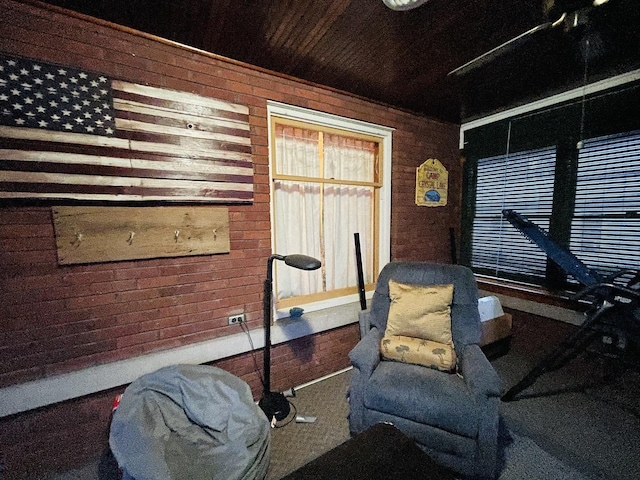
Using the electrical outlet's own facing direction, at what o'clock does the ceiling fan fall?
The ceiling fan is roughly at 10 o'clock from the electrical outlet.

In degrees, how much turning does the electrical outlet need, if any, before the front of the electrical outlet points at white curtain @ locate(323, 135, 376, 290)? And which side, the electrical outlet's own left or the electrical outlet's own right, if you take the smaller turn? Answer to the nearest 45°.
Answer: approximately 90° to the electrical outlet's own left

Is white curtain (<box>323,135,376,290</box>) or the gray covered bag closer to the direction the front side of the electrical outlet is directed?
the gray covered bag

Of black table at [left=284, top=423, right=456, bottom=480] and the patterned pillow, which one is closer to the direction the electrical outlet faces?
the black table

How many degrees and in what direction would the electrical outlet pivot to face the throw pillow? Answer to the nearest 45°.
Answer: approximately 45° to its left

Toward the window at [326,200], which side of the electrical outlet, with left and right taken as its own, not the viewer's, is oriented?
left

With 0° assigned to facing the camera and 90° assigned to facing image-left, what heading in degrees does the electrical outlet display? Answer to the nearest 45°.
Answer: approximately 0°

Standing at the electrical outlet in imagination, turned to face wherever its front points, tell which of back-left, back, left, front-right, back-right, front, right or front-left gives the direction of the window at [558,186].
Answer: left

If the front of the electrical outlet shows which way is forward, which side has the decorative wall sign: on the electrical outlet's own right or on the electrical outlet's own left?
on the electrical outlet's own left

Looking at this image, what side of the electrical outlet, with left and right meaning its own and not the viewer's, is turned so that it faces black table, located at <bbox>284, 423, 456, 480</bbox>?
front
